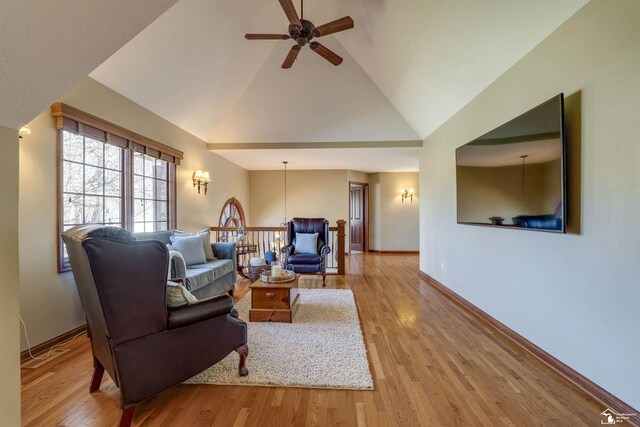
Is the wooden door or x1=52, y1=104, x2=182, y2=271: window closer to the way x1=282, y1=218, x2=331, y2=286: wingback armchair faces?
the window

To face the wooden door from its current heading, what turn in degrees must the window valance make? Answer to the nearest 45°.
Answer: approximately 45° to its left

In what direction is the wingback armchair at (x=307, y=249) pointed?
toward the camera

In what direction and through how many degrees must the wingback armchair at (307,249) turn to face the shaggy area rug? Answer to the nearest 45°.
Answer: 0° — it already faces it

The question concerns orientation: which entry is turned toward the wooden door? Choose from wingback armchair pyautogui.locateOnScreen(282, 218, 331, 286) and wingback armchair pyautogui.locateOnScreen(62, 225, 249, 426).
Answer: wingback armchair pyautogui.locateOnScreen(62, 225, 249, 426)

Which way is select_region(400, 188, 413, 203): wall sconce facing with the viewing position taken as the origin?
facing the viewer

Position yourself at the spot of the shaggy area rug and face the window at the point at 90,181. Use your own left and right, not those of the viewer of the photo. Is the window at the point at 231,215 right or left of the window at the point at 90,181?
right

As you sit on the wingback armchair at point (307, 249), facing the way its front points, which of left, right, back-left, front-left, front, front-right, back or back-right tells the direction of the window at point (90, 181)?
front-right

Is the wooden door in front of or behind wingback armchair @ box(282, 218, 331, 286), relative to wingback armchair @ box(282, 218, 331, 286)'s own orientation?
behind

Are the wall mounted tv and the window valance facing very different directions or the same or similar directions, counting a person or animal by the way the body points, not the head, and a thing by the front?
very different directions

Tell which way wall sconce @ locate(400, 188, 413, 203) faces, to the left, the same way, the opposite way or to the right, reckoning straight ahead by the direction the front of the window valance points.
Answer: to the right

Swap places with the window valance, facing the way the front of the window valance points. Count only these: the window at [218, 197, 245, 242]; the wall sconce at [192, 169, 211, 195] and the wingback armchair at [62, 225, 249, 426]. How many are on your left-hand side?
2

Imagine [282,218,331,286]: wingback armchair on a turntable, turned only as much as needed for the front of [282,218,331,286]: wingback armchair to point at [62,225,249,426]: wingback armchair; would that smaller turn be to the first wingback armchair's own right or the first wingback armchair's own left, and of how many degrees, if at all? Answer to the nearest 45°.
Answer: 0° — it already faces it

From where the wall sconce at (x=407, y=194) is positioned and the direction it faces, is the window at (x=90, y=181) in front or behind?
in front

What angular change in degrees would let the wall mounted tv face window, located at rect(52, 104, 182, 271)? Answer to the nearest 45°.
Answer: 0° — it already faces it

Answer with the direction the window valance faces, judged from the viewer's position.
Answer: facing the viewer and to the right of the viewer
